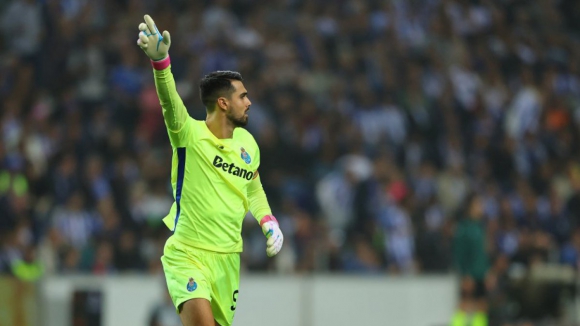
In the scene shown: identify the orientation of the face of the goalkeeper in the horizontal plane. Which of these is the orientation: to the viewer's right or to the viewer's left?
to the viewer's right

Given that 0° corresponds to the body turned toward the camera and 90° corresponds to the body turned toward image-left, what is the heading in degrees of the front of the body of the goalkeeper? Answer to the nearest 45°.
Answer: approximately 315°
